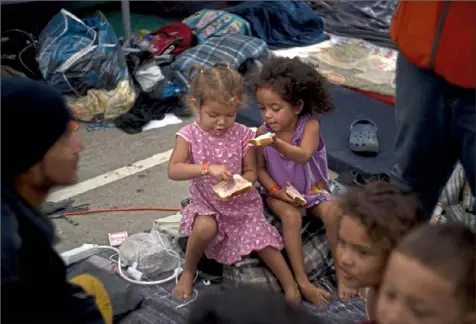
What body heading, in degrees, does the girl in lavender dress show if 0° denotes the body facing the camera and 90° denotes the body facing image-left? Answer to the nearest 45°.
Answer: approximately 45°

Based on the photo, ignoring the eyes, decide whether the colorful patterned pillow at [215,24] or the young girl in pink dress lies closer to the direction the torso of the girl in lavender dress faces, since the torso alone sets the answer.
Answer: the young girl in pink dress

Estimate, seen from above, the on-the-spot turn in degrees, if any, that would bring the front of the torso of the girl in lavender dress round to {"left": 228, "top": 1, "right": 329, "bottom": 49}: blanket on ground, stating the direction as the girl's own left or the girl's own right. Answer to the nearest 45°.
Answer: approximately 135° to the girl's own right

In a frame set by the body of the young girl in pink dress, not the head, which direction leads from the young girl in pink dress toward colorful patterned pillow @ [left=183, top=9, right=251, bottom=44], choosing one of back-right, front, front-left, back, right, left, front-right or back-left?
back

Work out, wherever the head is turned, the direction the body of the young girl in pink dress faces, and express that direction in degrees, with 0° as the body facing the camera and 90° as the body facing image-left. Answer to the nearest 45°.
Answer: approximately 0°

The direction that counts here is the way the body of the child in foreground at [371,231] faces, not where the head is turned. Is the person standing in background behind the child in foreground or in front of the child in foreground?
behind

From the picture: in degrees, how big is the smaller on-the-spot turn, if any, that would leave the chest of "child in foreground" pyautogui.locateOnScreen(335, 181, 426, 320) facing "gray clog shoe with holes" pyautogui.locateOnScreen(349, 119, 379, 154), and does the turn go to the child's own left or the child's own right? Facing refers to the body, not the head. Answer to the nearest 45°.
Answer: approximately 135° to the child's own right

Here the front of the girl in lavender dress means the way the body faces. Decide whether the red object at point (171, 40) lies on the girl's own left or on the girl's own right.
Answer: on the girl's own right

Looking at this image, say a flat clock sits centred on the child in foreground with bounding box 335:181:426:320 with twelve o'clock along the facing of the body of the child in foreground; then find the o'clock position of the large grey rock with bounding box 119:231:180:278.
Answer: The large grey rock is roughly at 2 o'clock from the child in foreground.

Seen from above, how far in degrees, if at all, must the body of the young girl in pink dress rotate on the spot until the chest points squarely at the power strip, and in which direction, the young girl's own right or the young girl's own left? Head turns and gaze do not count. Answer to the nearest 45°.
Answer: approximately 90° to the young girl's own right

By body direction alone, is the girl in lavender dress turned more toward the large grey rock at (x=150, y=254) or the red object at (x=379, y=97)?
the large grey rock

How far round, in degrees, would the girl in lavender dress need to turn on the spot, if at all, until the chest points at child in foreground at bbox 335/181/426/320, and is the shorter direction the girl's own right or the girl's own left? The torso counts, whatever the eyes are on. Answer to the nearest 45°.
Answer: approximately 45° to the girl's own left

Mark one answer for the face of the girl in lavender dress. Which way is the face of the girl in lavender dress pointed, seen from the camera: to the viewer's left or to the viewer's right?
to the viewer's left
